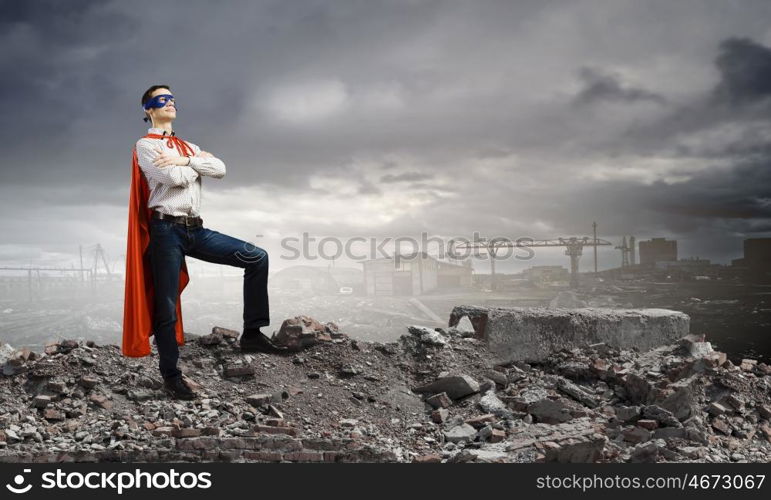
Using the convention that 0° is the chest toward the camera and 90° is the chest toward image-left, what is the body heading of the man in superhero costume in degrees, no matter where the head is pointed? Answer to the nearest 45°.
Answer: approximately 315°

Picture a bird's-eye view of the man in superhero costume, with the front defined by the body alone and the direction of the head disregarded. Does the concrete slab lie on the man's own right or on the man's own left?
on the man's own left

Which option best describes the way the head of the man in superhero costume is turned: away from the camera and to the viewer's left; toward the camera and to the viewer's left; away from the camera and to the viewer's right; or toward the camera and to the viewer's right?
toward the camera and to the viewer's right
